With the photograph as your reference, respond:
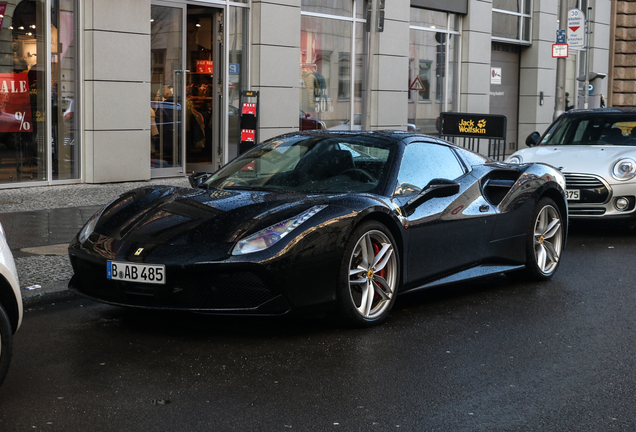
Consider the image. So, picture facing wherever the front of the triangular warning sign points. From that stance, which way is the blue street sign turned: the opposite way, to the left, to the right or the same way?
the same way

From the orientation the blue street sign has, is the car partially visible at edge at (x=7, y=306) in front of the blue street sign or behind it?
in front

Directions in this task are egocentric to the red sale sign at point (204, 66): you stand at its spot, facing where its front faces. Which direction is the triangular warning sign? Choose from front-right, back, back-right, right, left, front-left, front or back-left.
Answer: back-left

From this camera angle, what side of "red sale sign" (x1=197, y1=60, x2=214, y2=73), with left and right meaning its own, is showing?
front

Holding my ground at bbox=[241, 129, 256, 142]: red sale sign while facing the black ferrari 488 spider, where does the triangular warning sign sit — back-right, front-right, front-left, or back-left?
back-left

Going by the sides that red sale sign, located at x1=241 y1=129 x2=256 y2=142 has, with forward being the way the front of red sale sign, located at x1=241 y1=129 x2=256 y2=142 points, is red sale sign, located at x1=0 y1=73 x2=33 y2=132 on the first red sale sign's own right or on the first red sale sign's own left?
on the first red sale sign's own right

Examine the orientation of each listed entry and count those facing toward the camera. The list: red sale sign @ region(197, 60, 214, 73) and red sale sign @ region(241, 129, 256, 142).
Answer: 2

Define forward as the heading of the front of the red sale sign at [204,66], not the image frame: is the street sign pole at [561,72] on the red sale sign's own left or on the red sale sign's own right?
on the red sale sign's own left

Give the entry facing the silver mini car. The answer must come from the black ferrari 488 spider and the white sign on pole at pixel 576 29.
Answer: the white sign on pole

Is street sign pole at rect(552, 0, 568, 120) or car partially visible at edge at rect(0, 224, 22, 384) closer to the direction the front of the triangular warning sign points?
the car partially visible at edge

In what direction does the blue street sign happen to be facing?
toward the camera

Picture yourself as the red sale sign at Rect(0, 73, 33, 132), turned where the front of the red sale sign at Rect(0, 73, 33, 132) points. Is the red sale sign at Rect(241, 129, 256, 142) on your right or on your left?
on your left

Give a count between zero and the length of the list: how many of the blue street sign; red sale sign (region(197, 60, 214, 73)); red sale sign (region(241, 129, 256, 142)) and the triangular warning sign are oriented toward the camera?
4

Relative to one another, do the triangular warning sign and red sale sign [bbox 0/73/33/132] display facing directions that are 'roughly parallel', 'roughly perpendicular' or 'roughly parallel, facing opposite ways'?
roughly parallel

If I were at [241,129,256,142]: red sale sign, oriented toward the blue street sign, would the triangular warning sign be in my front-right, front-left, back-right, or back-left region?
front-left

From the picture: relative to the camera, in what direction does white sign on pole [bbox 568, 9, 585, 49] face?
facing the viewer

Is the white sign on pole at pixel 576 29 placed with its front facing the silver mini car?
yes

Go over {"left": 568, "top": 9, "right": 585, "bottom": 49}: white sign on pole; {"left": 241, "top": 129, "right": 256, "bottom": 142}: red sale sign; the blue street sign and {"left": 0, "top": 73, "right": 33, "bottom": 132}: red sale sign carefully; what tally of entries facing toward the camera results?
4

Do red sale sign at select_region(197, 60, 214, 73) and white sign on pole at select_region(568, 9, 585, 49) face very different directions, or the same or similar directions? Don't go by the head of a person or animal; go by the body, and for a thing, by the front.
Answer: same or similar directions

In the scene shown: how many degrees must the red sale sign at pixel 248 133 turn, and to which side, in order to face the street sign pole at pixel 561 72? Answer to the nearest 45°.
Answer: approximately 135° to its left
